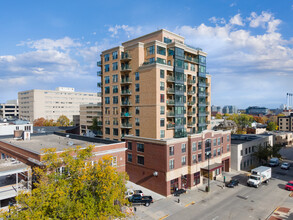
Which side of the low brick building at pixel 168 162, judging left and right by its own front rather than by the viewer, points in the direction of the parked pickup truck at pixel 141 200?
right

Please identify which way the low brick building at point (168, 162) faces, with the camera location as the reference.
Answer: facing the viewer and to the right of the viewer

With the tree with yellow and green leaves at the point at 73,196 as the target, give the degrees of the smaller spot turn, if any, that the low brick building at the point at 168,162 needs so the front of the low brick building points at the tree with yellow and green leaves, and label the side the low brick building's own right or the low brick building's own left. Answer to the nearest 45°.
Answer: approximately 45° to the low brick building's own right
